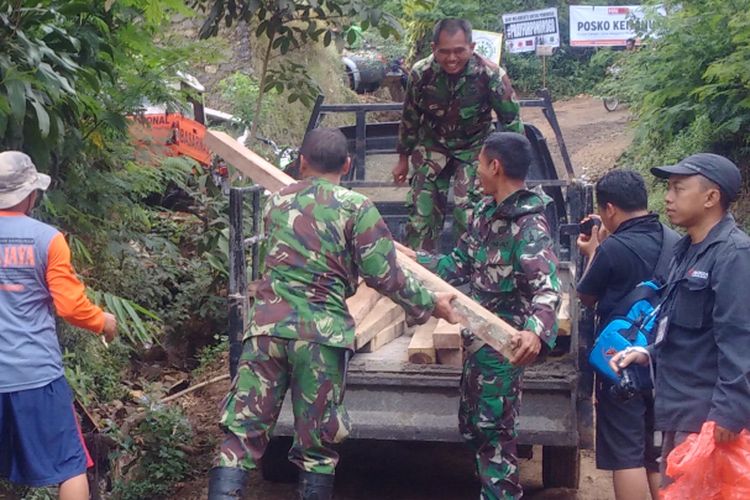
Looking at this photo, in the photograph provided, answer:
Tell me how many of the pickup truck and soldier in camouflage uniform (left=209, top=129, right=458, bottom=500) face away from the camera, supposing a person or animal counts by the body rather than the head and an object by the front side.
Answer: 2

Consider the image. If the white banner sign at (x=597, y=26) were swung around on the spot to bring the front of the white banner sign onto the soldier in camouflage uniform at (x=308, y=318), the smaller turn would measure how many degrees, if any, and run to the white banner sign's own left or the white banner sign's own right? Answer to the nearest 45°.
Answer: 0° — it already faces them

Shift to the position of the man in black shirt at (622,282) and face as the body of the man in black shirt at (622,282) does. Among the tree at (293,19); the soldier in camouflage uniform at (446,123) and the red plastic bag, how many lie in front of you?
2

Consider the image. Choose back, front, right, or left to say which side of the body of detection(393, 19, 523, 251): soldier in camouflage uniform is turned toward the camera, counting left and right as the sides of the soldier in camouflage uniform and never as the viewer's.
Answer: front

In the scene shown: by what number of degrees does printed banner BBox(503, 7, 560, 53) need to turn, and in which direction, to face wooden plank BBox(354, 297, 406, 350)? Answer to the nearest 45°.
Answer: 0° — it already faces it

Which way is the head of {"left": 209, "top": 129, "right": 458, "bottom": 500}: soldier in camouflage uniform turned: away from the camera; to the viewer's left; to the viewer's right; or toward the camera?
away from the camera

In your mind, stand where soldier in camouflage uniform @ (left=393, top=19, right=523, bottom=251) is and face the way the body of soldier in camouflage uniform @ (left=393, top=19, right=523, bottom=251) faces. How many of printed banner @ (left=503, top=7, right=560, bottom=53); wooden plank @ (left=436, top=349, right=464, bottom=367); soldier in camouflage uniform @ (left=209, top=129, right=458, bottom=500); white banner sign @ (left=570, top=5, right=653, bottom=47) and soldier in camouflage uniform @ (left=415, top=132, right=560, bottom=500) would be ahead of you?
3

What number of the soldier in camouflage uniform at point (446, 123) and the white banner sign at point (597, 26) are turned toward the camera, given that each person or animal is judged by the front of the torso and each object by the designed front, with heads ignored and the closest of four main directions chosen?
2

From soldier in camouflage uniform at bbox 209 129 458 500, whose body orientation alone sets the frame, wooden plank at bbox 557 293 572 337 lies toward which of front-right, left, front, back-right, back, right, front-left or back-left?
front-right

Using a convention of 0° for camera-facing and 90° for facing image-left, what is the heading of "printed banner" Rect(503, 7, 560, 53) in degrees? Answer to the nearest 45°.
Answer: approximately 0°

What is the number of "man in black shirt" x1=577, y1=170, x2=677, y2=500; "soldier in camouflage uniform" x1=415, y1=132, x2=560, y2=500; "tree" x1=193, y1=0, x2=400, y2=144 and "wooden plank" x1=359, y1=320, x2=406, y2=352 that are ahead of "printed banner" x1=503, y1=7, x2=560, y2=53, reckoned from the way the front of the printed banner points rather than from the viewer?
4

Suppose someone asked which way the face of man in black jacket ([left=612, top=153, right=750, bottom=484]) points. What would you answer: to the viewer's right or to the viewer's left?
to the viewer's left

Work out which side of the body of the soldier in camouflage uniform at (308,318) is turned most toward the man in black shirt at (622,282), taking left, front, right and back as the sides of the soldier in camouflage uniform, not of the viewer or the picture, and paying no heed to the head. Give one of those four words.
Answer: right

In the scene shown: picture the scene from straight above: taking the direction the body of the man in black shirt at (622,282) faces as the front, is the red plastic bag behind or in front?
behind

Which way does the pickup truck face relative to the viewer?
away from the camera

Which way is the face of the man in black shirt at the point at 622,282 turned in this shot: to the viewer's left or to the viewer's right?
to the viewer's left

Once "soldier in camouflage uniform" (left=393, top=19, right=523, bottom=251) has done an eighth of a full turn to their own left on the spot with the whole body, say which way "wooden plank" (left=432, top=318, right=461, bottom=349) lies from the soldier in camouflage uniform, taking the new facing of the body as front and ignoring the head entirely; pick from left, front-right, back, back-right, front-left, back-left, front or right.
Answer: front-right

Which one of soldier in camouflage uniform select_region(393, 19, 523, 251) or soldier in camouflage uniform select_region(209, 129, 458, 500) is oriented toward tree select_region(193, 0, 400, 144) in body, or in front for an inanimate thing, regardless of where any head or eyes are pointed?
soldier in camouflage uniform select_region(209, 129, 458, 500)

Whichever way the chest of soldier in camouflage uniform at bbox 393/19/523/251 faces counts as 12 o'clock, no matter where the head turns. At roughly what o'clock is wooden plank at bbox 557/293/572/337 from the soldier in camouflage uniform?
The wooden plank is roughly at 11 o'clock from the soldier in camouflage uniform.
